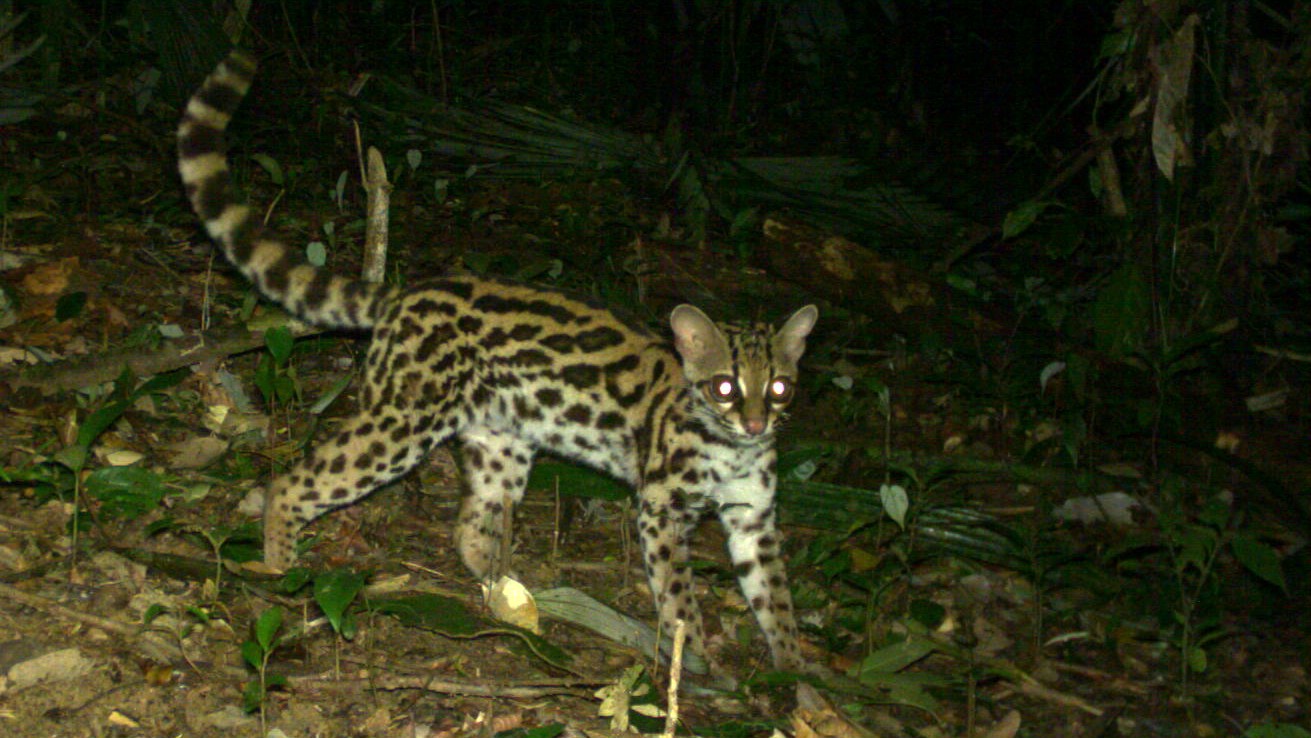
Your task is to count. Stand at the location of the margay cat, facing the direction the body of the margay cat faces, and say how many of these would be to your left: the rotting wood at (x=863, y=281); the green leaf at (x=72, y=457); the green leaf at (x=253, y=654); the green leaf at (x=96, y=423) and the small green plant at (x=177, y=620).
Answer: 1

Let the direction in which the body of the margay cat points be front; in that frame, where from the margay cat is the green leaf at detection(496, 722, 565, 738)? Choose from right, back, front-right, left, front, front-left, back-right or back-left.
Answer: front-right

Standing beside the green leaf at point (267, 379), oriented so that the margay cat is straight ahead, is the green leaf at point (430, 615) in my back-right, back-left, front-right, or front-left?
front-right

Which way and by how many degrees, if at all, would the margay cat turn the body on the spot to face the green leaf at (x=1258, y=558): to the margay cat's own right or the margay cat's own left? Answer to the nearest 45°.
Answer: approximately 45° to the margay cat's own left

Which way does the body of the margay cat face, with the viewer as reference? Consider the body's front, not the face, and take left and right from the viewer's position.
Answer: facing the viewer and to the right of the viewer

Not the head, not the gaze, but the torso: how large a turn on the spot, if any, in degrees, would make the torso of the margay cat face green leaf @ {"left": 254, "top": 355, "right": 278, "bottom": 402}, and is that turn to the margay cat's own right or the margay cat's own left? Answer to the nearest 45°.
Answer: approximately 135° to the margay cat's own right

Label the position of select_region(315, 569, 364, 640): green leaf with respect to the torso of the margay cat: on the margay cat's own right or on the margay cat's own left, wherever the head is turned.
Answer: on the margay cat's own right

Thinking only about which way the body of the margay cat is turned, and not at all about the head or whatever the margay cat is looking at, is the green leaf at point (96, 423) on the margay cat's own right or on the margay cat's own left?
on the margay cat's own right

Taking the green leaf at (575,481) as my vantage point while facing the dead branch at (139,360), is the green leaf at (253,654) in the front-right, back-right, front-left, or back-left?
front-left

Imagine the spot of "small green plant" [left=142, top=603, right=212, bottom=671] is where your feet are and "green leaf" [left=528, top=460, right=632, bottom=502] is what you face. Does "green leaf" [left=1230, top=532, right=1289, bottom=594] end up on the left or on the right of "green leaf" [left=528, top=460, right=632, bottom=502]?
right

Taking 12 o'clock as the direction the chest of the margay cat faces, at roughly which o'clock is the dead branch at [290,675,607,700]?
The dead branch is roughly at 2 o'clock from the margay cat.

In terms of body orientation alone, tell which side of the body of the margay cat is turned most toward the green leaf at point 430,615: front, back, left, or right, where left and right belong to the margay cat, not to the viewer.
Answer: right

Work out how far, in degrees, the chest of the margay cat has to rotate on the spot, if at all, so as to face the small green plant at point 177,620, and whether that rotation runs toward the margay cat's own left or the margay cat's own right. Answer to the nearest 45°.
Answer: approximately 90° to the margay cat's own right

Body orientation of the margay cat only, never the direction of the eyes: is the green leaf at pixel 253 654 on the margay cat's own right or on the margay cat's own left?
on the margay cat's own right

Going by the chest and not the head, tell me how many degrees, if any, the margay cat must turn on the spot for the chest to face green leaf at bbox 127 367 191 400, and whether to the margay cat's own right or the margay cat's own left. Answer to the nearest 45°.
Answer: approximately 135° to the margay cat's own right

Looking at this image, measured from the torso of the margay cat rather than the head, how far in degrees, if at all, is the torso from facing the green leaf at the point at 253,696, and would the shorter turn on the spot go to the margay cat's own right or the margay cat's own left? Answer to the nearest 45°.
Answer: approximately 90° to the margay cat's own right
